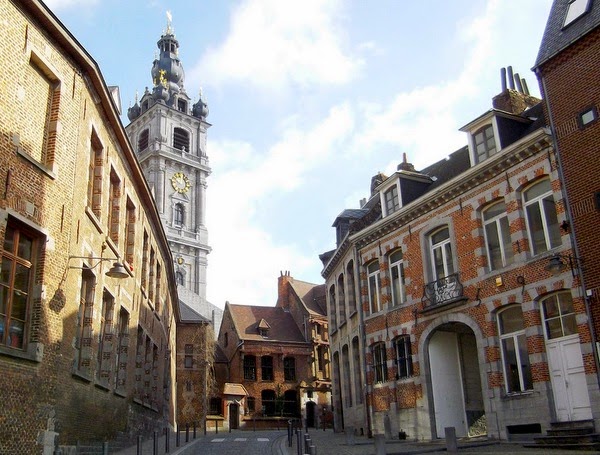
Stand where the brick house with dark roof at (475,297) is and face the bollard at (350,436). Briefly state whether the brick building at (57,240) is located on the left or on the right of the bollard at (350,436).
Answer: left

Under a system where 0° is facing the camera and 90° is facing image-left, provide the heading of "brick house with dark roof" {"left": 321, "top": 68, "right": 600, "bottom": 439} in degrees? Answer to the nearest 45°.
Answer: approximately 45°

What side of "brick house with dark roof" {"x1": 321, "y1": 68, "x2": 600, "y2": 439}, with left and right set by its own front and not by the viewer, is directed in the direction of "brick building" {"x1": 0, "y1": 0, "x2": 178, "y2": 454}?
front

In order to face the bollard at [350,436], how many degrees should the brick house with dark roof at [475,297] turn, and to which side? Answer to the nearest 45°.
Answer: approximately 45° to its right

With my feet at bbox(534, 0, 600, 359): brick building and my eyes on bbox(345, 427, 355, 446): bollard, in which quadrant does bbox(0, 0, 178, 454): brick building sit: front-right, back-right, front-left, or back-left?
front-left
